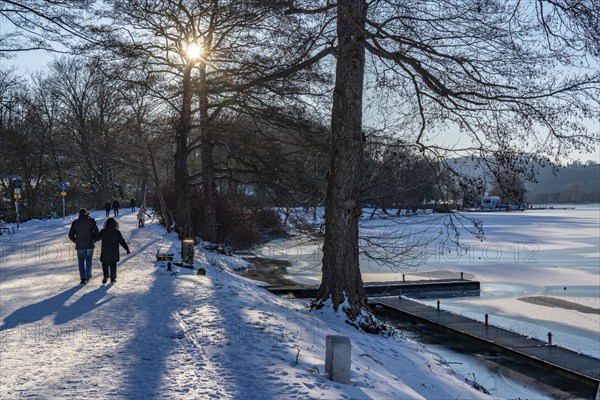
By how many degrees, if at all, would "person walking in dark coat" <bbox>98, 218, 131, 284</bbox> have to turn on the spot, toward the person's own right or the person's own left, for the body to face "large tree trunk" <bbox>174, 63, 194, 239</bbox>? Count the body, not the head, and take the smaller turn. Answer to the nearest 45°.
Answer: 0° — they already face it

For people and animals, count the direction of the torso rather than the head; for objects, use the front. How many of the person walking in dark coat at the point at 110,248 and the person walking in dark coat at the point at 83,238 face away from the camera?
2

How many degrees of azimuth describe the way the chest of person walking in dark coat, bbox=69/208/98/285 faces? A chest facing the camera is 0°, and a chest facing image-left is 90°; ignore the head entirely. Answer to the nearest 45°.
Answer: approximately 180°

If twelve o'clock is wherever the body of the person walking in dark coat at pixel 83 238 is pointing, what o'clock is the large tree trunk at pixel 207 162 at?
The large tree trunk is roughly at 1 o'clock from the person walking in dark coat.

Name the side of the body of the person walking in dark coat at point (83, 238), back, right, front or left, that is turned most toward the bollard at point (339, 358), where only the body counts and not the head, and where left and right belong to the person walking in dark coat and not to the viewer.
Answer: back

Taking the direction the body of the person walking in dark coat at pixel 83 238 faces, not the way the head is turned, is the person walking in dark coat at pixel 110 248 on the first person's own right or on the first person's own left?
on the first person's own right

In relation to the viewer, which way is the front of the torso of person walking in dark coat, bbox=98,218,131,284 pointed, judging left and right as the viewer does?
facing away from the viewer

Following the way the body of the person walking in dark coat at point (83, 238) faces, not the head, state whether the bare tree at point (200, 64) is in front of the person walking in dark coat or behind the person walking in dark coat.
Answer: in front

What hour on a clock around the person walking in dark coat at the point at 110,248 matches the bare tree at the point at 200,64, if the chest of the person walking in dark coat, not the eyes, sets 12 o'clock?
The bare tree is roughly at 1 o'clock from the person walking in dark coat.

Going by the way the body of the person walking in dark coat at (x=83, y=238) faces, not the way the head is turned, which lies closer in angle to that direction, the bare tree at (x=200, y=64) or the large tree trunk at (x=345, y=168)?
the bare tree

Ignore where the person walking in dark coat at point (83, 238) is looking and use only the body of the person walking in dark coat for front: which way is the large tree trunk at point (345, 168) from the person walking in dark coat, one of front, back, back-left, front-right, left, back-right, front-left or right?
back-right

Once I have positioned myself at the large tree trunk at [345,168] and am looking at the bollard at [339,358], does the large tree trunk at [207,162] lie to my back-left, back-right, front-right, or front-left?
back-right

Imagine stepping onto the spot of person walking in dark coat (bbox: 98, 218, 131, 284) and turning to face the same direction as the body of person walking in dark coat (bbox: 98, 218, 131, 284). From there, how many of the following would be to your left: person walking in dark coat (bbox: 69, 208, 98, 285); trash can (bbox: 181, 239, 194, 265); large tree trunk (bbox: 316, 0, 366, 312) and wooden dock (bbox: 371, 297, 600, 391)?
1
